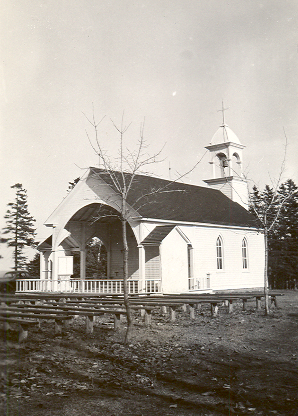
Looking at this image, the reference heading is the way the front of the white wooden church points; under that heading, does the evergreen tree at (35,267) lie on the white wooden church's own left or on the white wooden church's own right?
on the white wooden church's own right

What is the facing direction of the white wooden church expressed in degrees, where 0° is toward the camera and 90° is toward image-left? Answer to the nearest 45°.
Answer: approximately 45°
